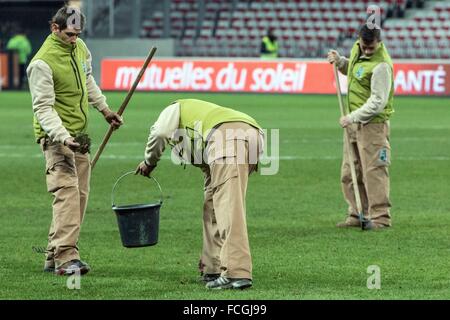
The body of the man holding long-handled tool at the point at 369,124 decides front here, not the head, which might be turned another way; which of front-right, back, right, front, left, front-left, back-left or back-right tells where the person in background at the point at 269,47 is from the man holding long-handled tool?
back-right

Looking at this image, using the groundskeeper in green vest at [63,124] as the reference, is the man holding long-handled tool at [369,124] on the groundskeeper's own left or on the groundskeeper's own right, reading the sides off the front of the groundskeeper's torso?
on the groundskeeper's own left

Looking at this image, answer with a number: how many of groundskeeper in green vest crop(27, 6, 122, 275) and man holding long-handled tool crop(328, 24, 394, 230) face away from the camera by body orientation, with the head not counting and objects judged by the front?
0

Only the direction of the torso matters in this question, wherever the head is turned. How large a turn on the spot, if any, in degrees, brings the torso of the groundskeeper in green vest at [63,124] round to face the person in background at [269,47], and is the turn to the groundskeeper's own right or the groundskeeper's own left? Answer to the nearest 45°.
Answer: approximately 135° to the groundskeeper's own left

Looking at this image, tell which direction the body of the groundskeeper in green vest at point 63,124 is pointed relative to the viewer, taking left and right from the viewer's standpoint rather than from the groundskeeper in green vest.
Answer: facing the viewer and to the right of the viewer

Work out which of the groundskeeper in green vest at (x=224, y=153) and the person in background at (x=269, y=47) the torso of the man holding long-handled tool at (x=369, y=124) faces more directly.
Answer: the groundskeeper in green vest

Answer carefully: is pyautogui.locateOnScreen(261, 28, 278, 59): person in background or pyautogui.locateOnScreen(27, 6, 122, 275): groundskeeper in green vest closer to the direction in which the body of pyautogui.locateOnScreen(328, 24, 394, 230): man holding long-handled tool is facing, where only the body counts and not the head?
the groundskeeper in green vest

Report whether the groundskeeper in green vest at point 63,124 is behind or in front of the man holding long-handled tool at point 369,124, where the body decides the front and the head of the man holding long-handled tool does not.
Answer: in front

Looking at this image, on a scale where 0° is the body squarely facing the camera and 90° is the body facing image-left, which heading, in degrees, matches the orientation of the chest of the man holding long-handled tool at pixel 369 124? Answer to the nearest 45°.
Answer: approximately 45°

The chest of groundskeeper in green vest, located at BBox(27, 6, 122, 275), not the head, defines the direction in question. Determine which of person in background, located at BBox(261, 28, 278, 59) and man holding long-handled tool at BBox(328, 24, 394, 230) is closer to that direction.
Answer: the man holding long-handled tool
